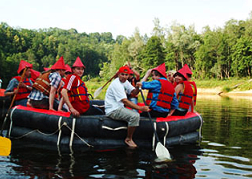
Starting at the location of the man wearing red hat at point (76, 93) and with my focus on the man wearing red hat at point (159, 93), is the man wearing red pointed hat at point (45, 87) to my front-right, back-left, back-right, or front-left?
back-left

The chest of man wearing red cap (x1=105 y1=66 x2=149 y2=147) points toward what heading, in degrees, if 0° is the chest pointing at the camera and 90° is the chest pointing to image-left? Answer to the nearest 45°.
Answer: approximately 315°

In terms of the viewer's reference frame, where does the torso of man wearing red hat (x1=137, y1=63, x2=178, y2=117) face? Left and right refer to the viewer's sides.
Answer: facing away from the viewer and to the left of the viewer

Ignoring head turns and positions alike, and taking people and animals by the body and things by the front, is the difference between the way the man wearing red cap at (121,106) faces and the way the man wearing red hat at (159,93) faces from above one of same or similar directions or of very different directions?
very different directions

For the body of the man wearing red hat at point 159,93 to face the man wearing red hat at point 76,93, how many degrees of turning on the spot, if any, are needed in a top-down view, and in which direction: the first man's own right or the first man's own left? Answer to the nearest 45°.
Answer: approximately 45° to the first man's own left

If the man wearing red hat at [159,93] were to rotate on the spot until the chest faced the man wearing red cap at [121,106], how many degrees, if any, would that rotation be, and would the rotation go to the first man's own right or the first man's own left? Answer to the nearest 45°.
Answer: approximately 90° to the first man's own left

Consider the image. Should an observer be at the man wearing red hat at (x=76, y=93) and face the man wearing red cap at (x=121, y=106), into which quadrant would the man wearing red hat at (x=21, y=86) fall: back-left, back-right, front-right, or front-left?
back-left

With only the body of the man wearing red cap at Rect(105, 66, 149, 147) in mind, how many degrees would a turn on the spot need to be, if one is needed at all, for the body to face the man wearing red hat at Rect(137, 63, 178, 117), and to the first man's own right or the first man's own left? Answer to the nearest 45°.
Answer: approximately 90° to the first man's own left
